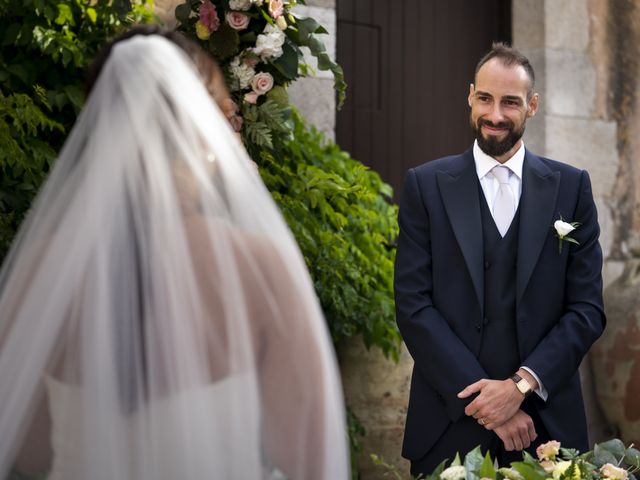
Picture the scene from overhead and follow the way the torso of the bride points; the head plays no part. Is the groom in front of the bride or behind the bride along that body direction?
in front

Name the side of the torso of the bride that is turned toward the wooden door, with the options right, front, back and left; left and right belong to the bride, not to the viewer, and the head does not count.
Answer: front

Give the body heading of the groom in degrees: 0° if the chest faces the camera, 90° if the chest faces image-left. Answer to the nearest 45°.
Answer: approximately 0°

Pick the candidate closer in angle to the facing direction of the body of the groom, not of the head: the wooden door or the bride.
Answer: the bride

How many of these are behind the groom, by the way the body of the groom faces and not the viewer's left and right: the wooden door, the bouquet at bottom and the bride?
1

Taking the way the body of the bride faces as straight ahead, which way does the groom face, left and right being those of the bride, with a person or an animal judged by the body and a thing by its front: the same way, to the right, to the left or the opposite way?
the opposite way

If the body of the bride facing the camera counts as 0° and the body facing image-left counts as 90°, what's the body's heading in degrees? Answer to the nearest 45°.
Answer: approximately 180°

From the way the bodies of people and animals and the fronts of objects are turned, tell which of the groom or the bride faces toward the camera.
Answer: the groom

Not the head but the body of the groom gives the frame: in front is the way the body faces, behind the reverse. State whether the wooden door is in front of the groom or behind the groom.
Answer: behind

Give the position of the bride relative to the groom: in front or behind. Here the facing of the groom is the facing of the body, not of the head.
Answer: in front

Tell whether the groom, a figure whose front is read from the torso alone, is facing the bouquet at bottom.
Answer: yes

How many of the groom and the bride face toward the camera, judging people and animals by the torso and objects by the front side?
1
